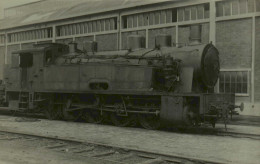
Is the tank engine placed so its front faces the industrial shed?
no
